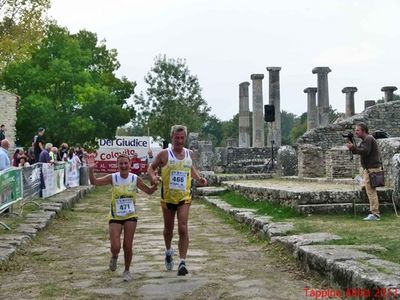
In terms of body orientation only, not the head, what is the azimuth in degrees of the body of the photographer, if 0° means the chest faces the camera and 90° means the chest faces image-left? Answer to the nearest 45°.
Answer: approximately 90°

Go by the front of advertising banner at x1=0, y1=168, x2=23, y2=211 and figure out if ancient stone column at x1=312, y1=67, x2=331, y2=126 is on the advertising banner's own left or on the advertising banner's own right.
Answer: on the advertising banner's own left

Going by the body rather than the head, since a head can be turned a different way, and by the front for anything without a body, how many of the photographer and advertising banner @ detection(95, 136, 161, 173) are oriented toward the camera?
1

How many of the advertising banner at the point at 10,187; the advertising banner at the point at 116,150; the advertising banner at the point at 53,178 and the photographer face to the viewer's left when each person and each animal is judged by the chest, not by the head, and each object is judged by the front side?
1

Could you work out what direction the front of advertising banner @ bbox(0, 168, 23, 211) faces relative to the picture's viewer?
facing the viewer and to the right of the viewer

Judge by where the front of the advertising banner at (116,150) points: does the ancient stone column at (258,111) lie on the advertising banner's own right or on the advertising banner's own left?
on the advertising banner's own left

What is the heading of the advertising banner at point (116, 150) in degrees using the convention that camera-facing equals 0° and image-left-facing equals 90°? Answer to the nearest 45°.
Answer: approximately 0°

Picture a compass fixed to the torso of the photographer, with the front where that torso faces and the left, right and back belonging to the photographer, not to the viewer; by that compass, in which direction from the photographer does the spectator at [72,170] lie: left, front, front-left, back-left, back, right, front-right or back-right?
front-right

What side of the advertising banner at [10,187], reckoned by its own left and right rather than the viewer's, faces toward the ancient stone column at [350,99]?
left

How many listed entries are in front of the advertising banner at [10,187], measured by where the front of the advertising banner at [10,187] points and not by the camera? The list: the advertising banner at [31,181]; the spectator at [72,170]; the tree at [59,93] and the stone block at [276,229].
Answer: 1

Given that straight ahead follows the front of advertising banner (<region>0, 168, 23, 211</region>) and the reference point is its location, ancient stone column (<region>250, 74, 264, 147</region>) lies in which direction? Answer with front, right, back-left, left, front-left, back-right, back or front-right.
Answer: left

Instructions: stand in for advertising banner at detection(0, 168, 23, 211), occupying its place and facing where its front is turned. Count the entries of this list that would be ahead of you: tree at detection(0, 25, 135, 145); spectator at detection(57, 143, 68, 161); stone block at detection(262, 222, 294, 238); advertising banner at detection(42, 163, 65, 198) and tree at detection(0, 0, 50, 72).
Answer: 1

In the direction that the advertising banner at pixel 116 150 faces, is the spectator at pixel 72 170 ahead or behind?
ahead

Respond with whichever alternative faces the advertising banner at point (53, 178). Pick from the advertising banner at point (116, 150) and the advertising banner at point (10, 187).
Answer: the advertising banner at point (116, 150)

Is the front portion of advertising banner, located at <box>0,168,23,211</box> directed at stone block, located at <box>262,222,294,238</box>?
yes

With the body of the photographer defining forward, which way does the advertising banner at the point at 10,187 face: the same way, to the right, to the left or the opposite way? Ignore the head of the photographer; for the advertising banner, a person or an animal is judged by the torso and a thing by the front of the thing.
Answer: the opposite way

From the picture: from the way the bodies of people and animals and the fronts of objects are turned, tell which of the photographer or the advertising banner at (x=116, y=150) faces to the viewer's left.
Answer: the photographer

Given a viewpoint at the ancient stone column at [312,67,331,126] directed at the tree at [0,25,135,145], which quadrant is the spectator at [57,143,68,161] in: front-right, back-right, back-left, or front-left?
front-left
